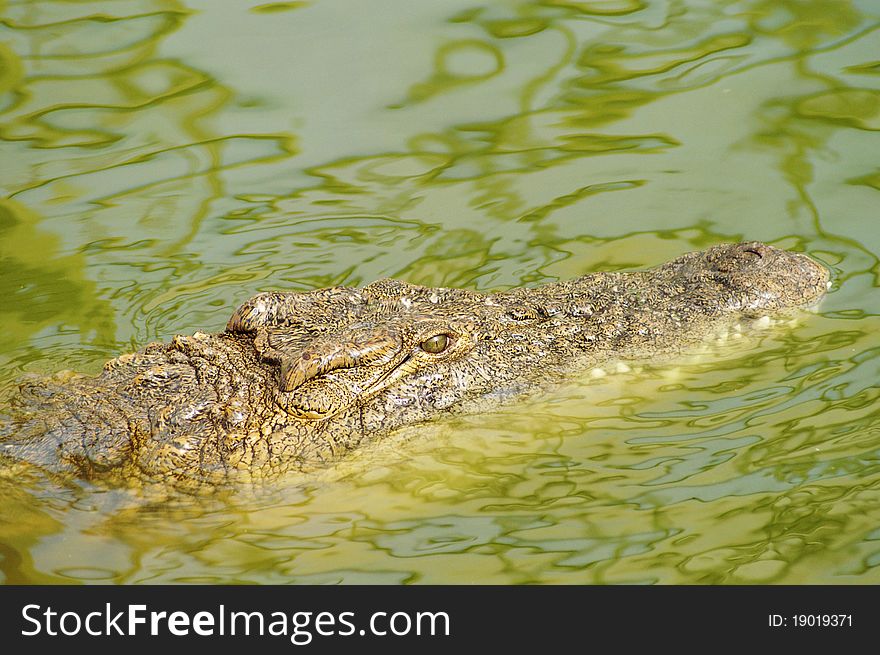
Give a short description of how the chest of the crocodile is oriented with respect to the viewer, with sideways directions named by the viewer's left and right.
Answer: facing away from the viewer and to the right of the viewer
